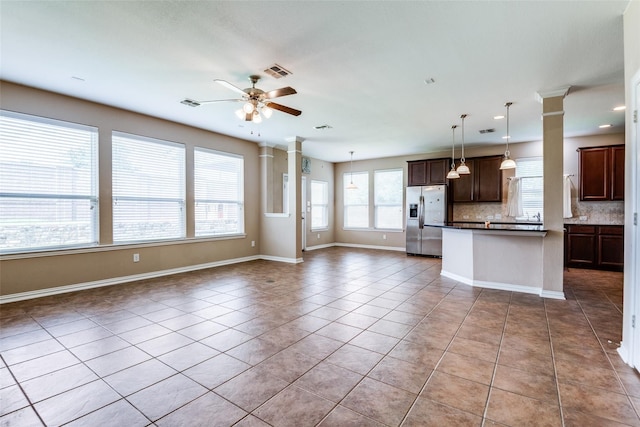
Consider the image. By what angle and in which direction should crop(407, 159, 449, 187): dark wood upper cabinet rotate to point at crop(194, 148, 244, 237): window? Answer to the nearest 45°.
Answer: approximately 45° to its right

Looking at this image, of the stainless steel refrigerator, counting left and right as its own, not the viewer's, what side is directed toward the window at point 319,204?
right

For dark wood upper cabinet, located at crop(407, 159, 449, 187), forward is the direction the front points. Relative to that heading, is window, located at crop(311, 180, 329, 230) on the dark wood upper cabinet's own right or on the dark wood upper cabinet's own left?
on the dark wood upper cabinet's own right

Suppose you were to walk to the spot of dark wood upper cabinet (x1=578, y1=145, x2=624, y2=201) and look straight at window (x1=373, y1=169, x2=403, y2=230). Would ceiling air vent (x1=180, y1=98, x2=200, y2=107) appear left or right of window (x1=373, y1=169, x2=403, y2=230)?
left

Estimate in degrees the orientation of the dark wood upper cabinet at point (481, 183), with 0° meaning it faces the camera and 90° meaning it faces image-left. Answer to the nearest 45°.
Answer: approximately 0°

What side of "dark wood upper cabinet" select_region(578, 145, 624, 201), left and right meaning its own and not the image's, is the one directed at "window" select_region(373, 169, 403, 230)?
right

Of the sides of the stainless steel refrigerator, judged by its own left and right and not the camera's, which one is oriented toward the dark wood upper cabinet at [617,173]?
left

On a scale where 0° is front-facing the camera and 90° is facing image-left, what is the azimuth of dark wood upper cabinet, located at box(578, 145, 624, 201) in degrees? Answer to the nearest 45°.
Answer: approximately 0°

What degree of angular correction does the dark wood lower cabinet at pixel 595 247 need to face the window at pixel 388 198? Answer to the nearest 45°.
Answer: approximately 90° to its right
